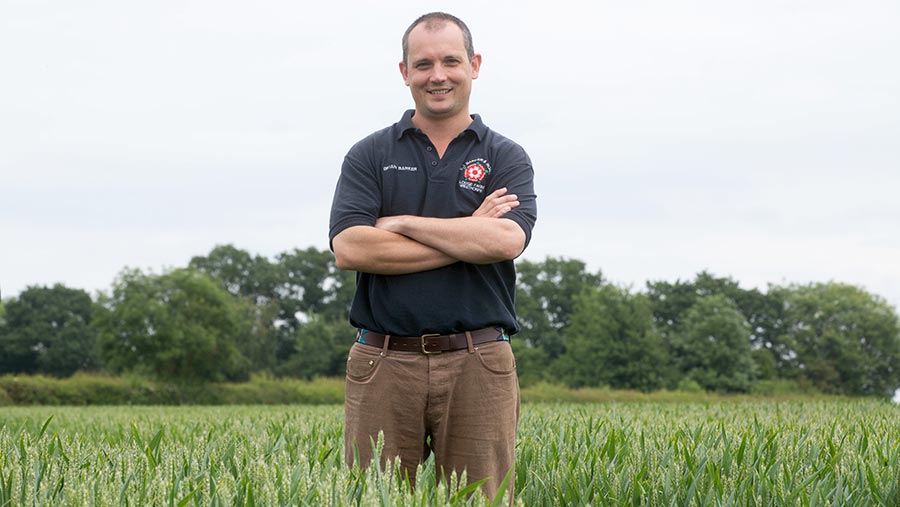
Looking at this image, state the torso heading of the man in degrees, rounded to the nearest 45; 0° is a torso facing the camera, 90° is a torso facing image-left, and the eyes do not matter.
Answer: approximately 0°
